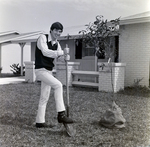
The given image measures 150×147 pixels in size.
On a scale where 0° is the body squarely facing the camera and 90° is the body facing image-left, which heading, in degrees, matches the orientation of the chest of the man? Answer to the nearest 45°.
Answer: approximately 315°
